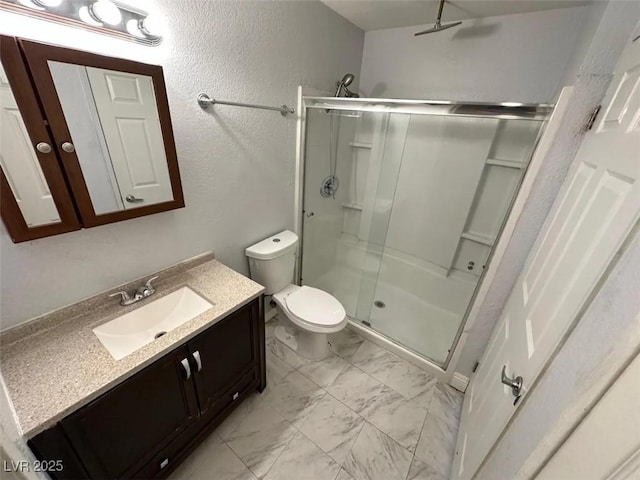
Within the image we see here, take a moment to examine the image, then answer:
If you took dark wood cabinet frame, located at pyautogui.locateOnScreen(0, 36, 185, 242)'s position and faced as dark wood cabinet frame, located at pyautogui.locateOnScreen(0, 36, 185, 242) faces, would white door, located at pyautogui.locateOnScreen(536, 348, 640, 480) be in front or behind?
in front

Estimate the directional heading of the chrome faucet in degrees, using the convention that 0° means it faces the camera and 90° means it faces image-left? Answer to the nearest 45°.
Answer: approximately 315°

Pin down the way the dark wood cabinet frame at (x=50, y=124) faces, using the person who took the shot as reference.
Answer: facing the viewer and to the right of the viewer

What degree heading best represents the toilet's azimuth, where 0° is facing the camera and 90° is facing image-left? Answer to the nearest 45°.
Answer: approximately 315°

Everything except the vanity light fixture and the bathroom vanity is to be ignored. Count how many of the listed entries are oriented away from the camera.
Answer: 0

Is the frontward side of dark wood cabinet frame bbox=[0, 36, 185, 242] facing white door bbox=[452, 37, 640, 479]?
yes

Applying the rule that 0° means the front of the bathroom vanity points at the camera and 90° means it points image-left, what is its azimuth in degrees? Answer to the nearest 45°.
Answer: approximately 315°

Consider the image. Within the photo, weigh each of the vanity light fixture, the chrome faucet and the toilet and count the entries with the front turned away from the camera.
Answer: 0

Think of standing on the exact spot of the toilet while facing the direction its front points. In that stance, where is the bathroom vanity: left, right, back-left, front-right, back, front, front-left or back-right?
right
